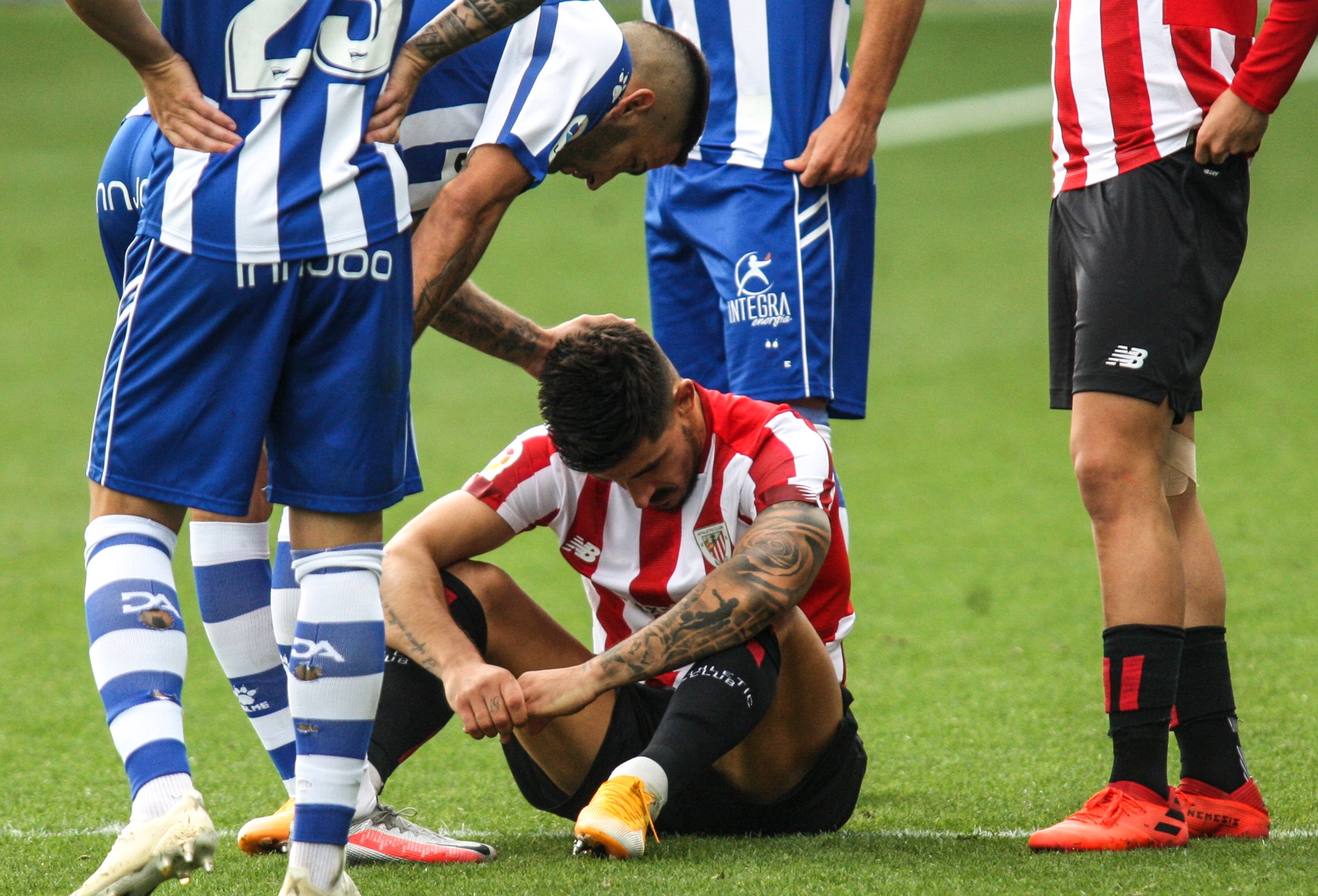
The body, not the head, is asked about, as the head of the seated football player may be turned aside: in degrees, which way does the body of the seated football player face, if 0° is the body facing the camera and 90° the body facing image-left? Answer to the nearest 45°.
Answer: approximately 45°
